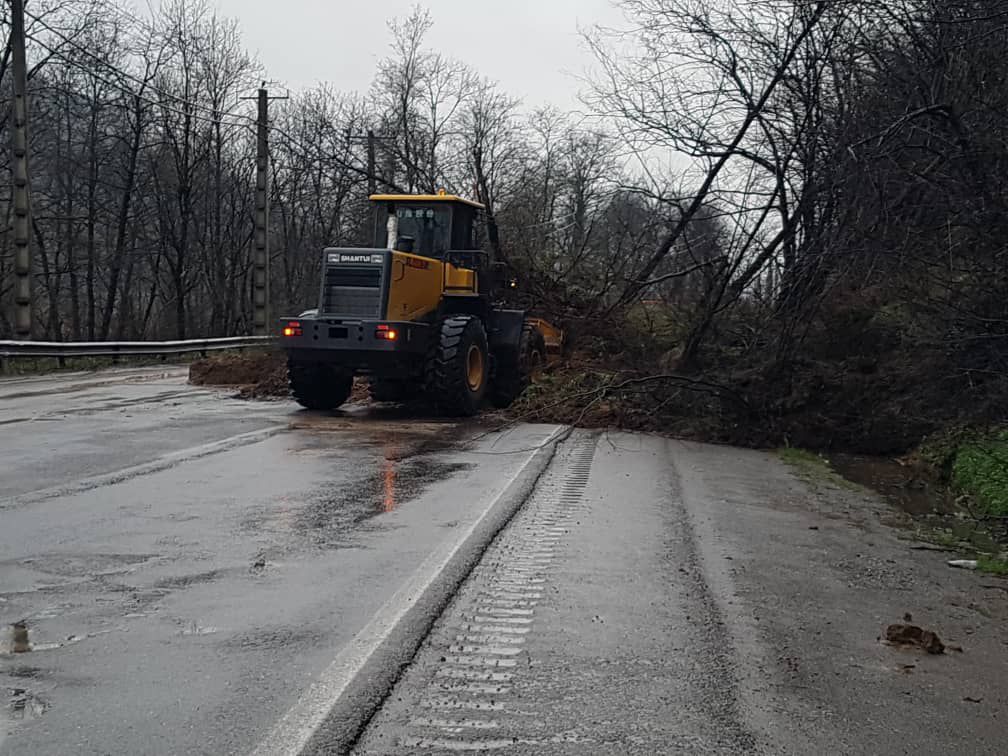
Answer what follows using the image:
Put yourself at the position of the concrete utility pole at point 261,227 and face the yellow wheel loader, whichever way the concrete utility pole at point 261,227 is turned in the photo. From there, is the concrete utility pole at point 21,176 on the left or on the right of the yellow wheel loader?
right

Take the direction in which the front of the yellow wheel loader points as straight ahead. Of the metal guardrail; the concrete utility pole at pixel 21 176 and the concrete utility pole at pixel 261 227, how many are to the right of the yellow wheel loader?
0

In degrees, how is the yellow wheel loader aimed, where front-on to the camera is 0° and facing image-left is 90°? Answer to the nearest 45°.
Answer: approximately 225°

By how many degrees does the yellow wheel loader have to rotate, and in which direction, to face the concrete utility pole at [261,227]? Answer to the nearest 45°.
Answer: approximately 45° to its left

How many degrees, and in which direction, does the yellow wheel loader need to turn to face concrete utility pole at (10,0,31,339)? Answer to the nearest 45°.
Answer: approximately 90° to its left

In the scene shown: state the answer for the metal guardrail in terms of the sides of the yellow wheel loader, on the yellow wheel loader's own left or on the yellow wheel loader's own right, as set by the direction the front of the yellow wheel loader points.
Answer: on the yellow wheel loader's own left

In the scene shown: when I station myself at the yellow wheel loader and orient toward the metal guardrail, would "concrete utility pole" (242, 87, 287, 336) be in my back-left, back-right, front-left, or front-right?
front-right
